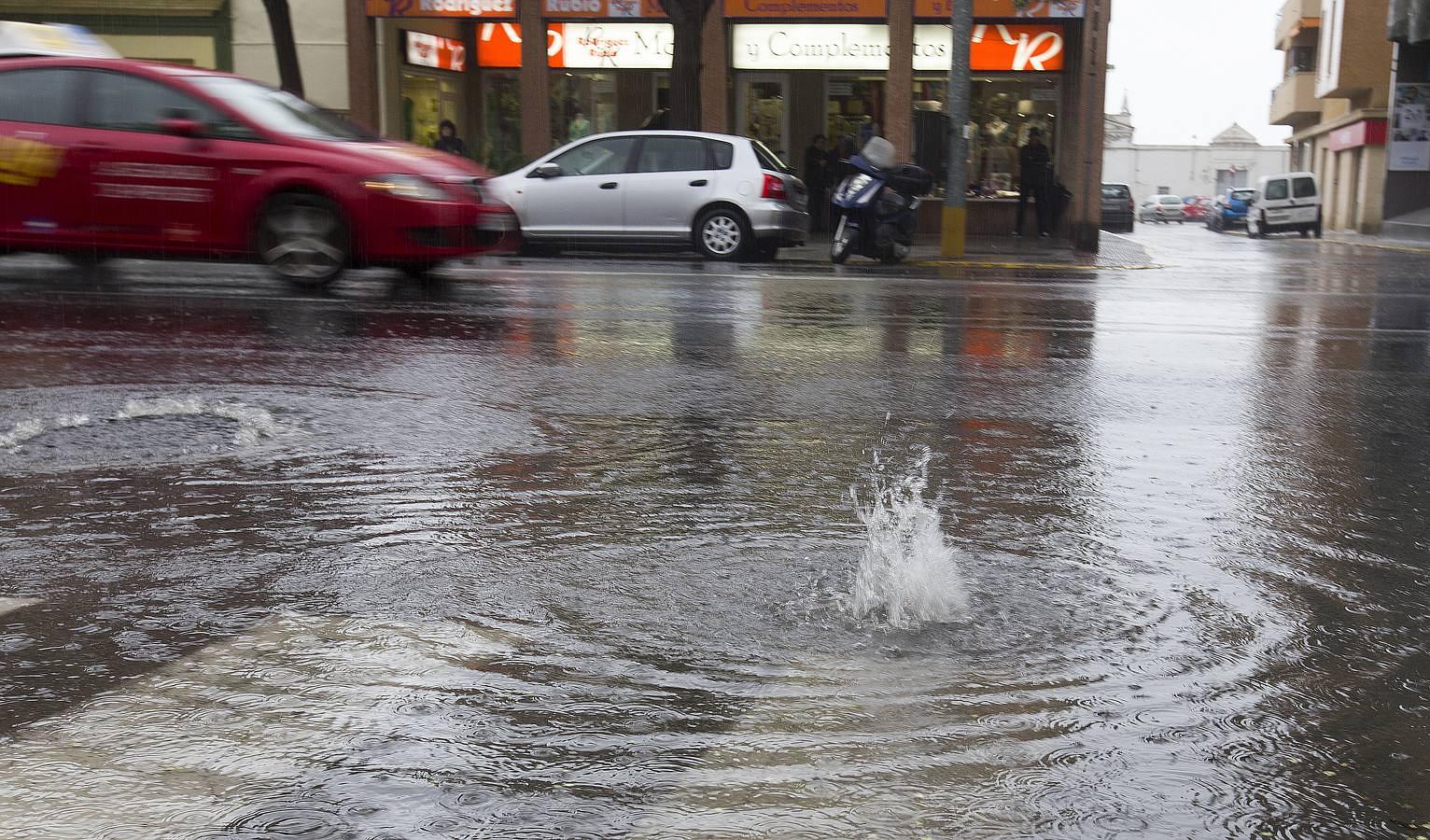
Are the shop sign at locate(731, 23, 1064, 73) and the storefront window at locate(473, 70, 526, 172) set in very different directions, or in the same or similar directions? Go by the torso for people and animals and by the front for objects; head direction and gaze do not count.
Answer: same or similar directions

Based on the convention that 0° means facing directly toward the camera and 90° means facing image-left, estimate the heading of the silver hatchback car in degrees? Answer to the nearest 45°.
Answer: approximately 90°

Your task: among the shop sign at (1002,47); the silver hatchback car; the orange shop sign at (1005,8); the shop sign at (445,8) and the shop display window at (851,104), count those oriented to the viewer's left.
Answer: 1

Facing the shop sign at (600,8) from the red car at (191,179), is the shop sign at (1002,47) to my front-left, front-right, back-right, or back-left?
front-right

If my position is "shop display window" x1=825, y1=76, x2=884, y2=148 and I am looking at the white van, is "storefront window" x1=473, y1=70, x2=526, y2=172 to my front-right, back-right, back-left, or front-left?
back-left

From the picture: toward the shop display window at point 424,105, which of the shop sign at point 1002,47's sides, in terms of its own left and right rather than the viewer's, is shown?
right

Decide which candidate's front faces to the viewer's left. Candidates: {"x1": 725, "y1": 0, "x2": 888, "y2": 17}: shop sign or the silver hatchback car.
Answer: the silver hatchback car

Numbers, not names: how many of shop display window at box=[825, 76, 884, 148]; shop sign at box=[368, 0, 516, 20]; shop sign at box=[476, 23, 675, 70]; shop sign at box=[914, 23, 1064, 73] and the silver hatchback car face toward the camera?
4

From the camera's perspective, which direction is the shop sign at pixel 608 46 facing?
toward the camera

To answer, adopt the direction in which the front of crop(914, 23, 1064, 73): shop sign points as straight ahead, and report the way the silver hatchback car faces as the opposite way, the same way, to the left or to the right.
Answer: to the right

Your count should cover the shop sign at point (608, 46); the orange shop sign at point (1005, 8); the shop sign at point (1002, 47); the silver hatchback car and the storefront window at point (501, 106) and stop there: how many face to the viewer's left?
1

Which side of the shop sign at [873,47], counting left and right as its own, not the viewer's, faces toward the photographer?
front

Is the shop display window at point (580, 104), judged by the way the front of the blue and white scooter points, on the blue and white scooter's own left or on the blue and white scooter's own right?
on the blue and white scooter's own right

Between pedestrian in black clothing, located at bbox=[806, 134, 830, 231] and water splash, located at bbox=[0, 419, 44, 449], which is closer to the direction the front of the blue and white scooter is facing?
the water splash

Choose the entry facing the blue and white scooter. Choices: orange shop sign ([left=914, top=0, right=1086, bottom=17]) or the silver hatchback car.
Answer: the orange shop sign

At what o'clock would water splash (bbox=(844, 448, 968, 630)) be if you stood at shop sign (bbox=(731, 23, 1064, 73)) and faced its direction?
The water splash is roughly at 12 o'clock from the shop sign.

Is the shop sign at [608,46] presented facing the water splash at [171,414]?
yes

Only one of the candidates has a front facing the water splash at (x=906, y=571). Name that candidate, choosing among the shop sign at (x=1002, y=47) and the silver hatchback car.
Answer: the shop sign
